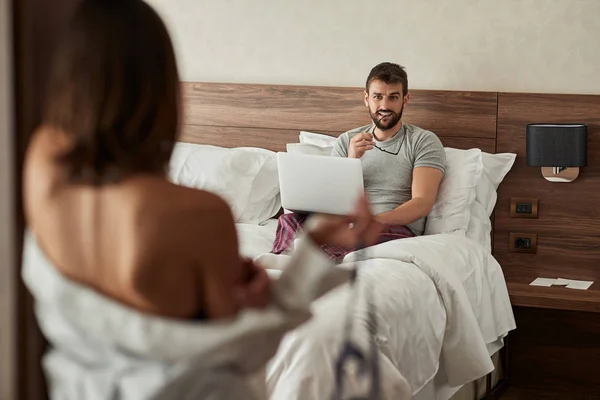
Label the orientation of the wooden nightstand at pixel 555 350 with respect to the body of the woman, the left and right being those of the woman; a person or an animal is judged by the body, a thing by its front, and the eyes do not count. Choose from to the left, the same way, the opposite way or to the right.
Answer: the opposite way

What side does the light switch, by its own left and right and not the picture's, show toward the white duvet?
front

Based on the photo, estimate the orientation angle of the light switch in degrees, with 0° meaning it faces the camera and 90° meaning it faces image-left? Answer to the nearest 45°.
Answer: approximately 0°

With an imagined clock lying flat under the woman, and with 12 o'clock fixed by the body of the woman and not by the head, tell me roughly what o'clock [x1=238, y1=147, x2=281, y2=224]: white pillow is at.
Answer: The white pillow is roughly at 11 o'clock from the woman.

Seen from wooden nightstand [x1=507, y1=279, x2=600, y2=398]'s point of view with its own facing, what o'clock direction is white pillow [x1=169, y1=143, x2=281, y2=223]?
The white pillow is roughly at 2 o'clock from the wooden nightstand.
